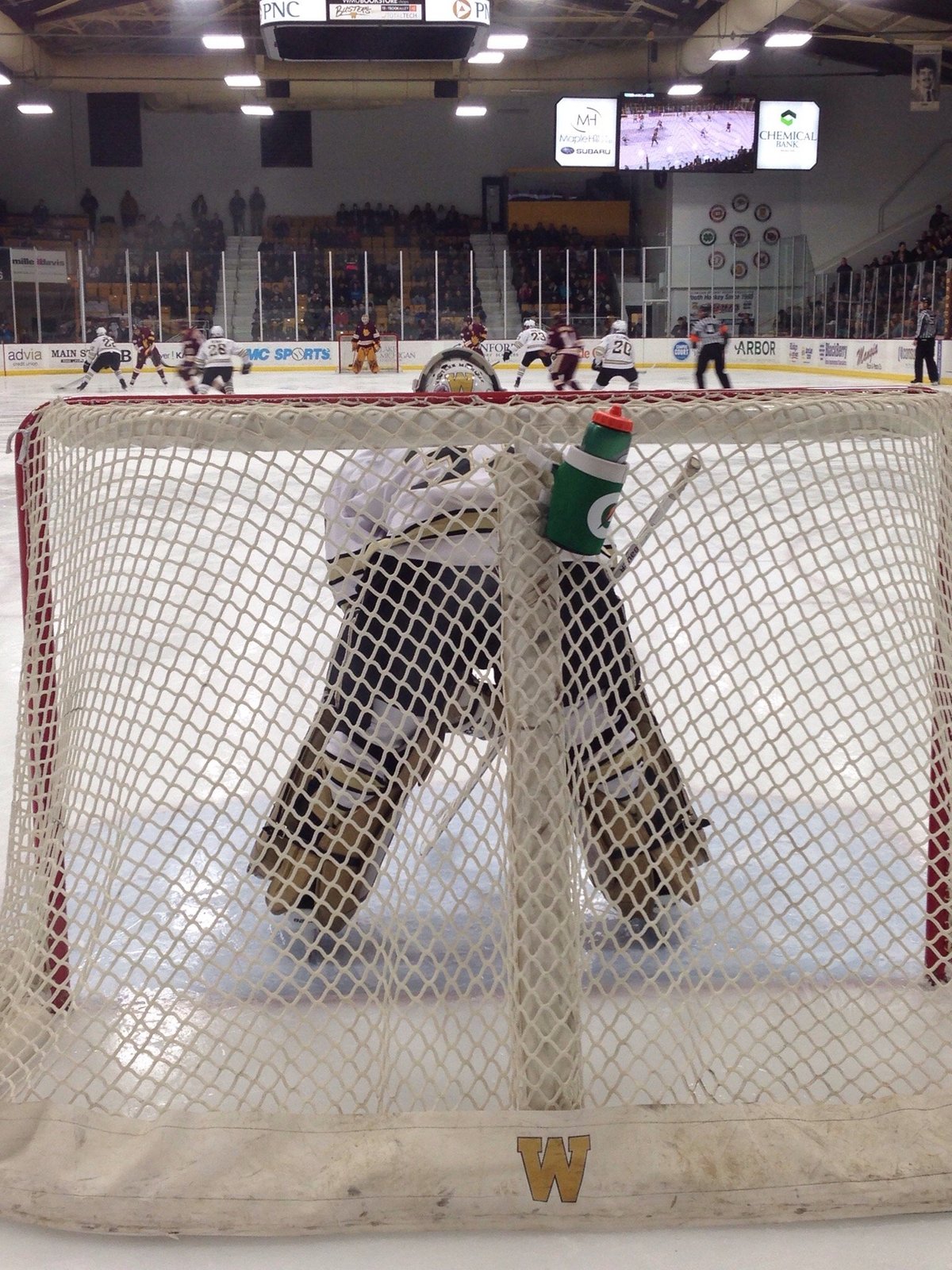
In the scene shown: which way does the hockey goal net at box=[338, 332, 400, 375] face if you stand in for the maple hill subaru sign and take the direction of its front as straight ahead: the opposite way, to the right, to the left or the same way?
the same way

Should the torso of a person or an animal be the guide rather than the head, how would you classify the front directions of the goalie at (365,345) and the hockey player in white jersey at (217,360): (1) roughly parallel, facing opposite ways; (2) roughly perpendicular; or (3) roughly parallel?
roughly parallel, facing opposite ways

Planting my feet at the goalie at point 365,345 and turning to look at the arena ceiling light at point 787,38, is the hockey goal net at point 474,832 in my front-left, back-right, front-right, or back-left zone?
front-right

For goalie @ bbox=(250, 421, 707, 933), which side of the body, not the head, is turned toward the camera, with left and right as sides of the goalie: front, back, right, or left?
back

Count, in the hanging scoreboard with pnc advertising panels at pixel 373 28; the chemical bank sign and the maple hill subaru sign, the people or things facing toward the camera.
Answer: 3

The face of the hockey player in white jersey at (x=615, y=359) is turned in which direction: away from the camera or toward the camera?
away from the camera

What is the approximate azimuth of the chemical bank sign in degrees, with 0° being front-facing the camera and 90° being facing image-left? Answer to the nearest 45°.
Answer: approximately 0°

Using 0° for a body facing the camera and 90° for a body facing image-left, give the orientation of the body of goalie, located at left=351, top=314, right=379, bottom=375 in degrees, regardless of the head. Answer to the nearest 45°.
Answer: approximately 0°

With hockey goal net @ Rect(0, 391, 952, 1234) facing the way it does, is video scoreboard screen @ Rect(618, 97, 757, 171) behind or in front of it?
in front

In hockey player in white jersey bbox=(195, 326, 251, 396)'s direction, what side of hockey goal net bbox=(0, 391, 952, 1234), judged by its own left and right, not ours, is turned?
front

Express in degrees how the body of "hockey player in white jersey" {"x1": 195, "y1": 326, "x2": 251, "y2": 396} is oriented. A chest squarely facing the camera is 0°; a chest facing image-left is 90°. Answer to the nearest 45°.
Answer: approximately 180°

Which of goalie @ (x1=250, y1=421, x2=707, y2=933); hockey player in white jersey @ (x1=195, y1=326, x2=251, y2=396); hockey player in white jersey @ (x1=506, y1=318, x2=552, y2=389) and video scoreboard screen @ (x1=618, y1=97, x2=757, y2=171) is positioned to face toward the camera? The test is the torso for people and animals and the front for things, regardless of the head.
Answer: the video scoreboard screen

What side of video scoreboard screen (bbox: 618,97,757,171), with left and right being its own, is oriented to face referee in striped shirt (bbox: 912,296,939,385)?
front

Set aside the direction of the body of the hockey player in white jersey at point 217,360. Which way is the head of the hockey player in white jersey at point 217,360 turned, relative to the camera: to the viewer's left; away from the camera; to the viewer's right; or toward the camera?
away from the camera

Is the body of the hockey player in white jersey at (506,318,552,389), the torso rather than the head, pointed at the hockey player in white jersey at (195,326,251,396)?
no

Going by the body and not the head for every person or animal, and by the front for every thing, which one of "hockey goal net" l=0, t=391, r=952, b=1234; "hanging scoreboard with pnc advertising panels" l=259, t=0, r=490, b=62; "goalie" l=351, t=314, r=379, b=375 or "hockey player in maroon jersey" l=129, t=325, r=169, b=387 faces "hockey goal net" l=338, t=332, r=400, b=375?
"hockey goal net" l=0, t=391, r=952, b=1234

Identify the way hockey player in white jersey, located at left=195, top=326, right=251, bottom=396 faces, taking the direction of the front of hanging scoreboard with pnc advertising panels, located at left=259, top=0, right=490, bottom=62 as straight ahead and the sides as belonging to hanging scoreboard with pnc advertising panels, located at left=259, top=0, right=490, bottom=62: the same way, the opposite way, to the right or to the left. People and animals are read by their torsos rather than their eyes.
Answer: the opposite way
